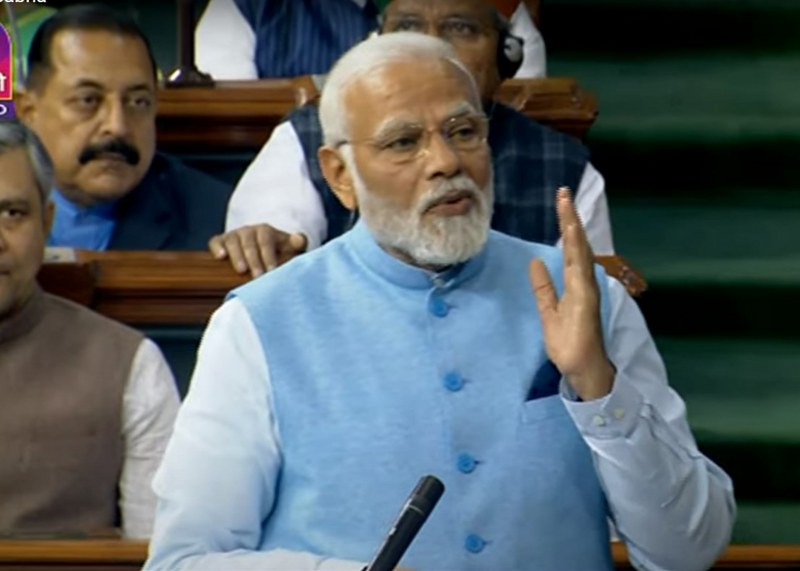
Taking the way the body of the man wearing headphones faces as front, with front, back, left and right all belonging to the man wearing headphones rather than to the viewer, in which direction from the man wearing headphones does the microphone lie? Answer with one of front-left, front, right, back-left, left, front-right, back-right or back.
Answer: front

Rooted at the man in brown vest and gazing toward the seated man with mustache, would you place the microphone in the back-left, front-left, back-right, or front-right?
back-right

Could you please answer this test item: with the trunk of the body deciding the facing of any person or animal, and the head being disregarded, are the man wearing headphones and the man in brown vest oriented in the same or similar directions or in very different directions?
same or similar directions

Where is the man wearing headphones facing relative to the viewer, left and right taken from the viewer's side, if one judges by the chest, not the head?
facing the viewer

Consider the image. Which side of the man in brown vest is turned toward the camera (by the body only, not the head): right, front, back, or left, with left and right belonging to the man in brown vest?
front

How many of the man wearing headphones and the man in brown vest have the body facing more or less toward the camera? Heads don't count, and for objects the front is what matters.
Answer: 2

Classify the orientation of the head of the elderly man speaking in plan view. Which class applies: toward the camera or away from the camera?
toward the camera

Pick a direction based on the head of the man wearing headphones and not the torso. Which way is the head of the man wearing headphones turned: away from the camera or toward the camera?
toward the camera
